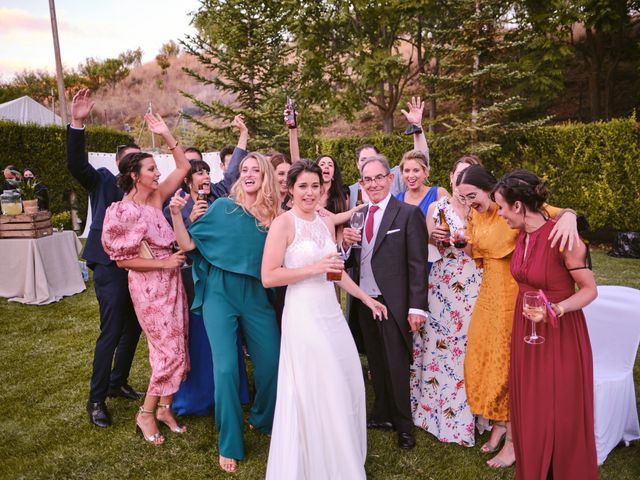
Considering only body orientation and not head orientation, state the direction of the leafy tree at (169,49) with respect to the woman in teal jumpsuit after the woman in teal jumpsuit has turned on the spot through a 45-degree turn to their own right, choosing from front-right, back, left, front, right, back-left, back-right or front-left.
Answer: back-right

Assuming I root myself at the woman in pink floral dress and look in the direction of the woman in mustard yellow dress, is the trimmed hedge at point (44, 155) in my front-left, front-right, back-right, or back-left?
back-left

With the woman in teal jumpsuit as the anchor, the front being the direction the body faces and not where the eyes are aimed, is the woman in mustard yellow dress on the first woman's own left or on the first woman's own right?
on the first woman's own left

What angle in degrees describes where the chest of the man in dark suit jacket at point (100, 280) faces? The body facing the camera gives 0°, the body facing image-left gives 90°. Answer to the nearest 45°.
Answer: approximately 315°

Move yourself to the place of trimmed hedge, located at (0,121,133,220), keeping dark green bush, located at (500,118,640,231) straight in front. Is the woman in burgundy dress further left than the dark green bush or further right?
right

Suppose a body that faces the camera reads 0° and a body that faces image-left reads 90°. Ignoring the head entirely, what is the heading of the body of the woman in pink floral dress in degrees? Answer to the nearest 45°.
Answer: approximately 315°
